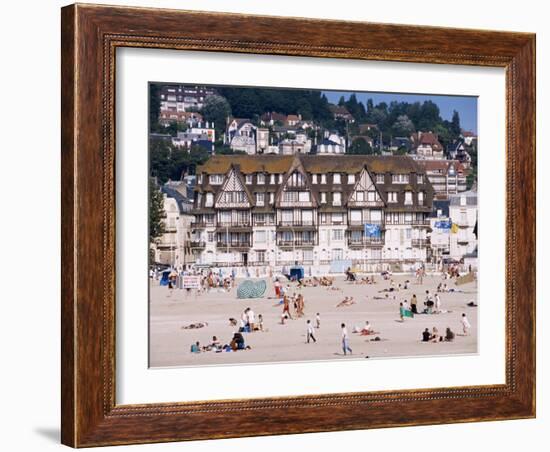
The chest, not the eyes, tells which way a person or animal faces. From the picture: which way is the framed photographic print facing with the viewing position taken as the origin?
facing the viewer and to the right of the viewer
